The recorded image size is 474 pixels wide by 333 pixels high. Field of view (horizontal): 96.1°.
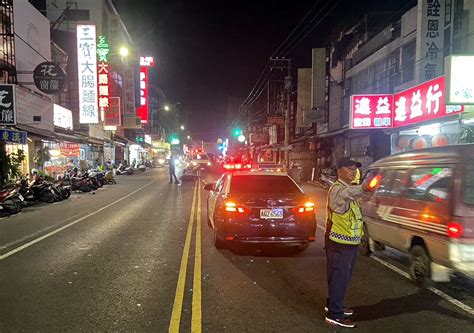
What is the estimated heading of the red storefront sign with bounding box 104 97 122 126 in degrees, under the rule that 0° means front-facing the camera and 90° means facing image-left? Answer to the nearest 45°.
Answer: approximately 0°

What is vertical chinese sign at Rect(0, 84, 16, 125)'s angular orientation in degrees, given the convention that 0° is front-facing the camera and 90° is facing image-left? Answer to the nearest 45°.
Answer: approximately 0°

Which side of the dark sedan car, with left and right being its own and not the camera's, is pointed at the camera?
back

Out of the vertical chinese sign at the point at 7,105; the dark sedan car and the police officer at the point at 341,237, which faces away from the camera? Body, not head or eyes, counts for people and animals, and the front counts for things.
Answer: the dark sedan car
